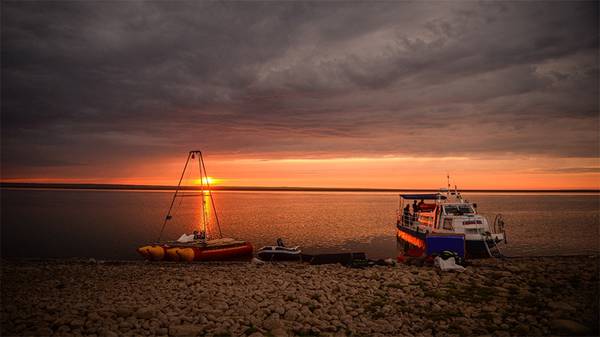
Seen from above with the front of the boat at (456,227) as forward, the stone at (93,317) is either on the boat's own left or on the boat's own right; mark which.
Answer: on the boat's own right

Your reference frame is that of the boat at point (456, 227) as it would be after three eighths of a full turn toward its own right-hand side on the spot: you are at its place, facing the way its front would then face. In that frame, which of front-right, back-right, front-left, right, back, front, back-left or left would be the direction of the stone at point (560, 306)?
left

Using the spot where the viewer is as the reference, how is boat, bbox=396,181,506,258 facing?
facing the viewer and to the right of the viewer

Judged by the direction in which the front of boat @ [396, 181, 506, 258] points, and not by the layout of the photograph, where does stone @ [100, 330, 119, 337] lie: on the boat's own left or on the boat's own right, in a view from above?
on the boat's own right
